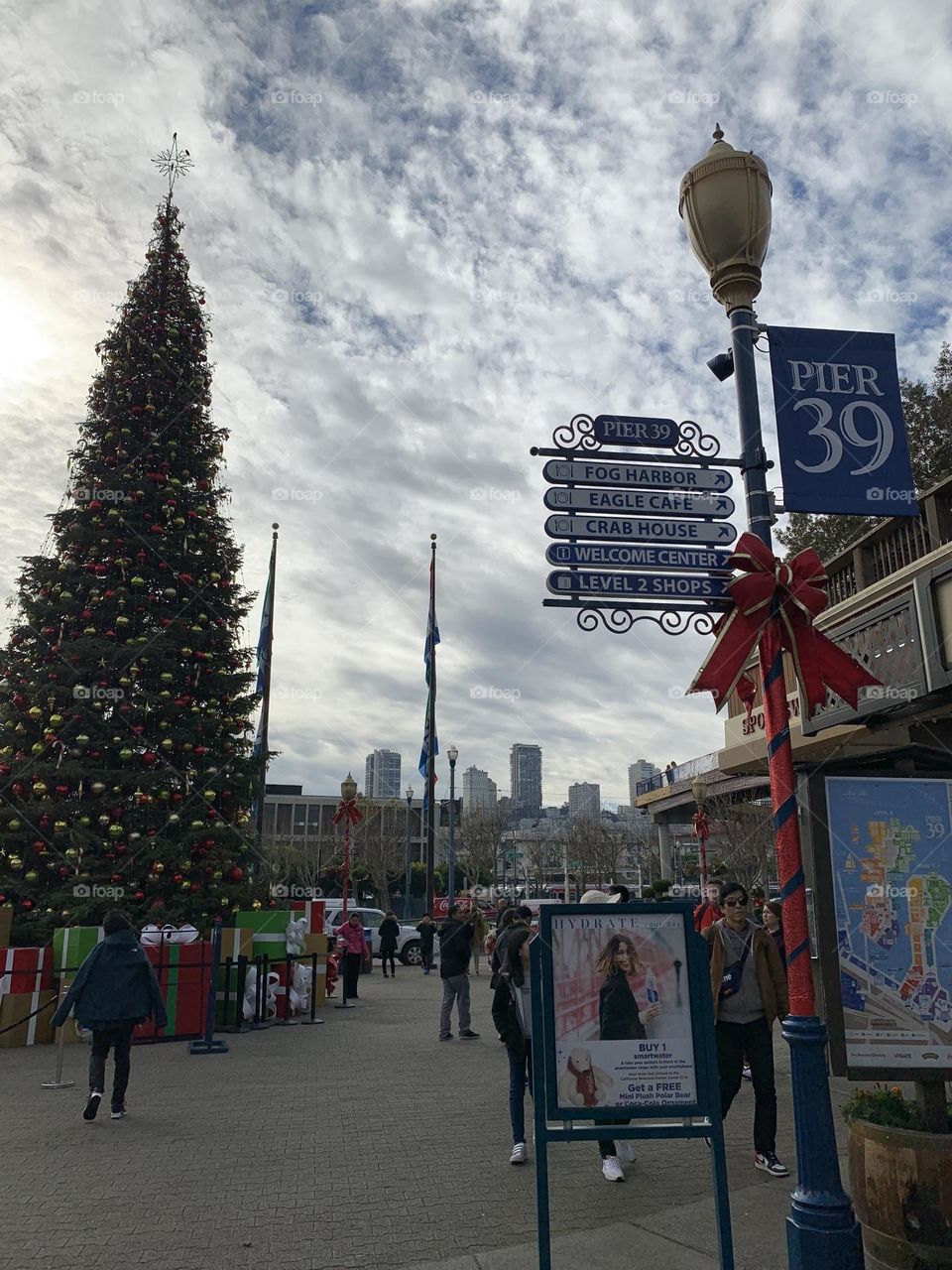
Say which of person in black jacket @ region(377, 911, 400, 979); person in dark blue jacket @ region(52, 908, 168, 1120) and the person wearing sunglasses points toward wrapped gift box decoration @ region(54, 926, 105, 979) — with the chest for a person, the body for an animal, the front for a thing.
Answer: person in dark blue jacket @ region(52, 908, 168, 1120)

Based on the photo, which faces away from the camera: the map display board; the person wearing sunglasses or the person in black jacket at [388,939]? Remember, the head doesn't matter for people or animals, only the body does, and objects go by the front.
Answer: the person in black jacket

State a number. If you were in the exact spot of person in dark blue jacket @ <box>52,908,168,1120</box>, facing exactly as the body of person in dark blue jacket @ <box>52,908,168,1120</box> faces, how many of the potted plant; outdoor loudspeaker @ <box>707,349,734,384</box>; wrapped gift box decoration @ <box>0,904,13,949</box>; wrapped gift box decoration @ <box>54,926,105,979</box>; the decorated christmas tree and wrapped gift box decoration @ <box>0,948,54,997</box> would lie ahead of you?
4

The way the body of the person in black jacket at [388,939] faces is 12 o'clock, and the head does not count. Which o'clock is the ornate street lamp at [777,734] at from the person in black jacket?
The ornate street lamp is roughly at 12 o'clock from the person in black jacket.

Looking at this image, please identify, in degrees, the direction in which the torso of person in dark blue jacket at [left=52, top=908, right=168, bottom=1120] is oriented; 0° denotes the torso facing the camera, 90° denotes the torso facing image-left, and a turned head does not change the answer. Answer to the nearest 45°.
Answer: approximately 180°

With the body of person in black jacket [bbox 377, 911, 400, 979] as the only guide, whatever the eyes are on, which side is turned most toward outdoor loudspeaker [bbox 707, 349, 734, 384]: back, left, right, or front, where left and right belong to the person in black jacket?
back

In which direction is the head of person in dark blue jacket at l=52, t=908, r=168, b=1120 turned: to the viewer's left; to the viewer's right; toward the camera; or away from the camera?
away from the camera

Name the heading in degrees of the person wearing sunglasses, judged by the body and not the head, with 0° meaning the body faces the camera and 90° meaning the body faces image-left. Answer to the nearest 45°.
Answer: approximately 0°
